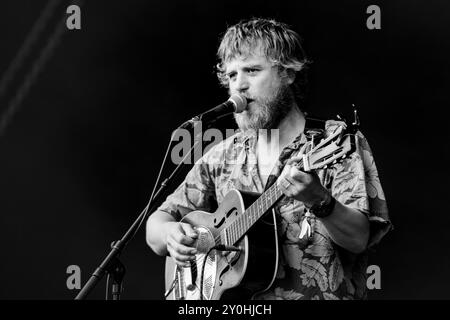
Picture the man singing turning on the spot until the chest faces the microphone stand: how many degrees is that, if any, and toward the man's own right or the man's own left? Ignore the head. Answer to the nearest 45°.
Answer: approximately 45° to the man's own right

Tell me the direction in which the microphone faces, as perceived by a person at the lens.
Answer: facing to the right of the viewer

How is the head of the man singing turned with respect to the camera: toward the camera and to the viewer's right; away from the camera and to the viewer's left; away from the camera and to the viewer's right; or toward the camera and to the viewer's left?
toward the camera and to the viewer's left

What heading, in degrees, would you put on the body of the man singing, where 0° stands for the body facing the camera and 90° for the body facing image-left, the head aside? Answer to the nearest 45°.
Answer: approximately 45°
